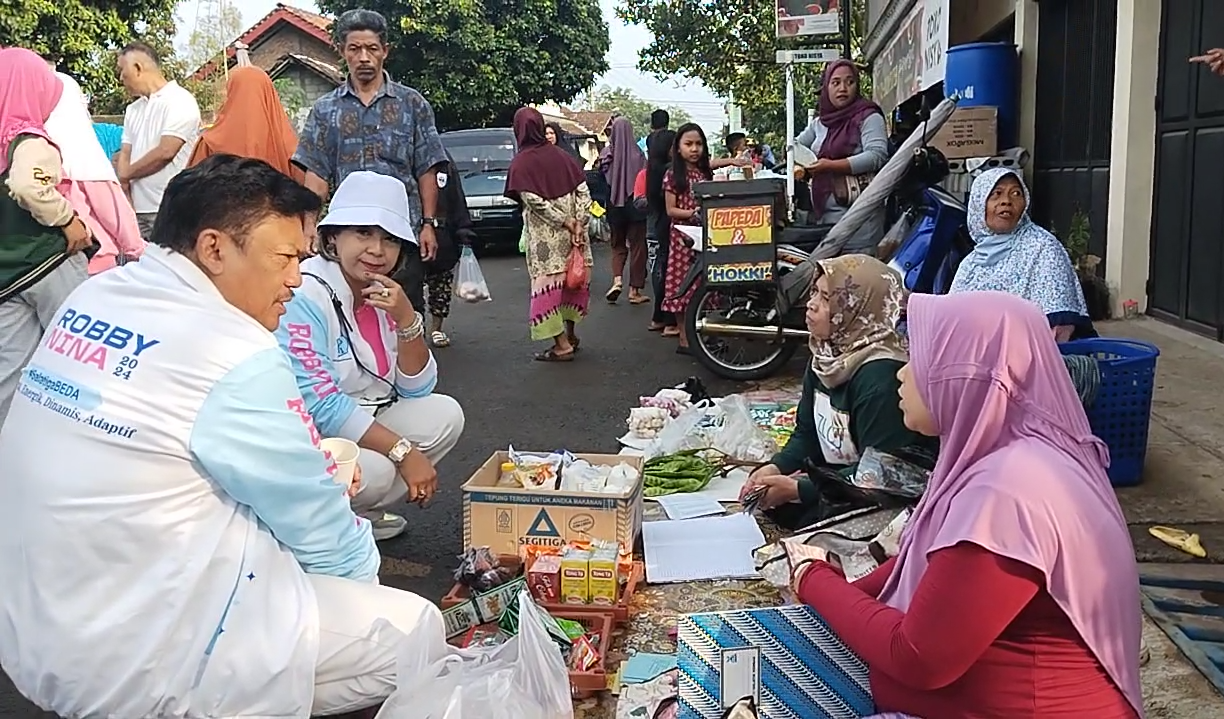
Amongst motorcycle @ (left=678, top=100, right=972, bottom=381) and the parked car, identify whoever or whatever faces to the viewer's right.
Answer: the motorcycle

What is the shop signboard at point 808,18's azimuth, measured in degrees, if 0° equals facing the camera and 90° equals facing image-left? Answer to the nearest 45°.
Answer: approximately 0°

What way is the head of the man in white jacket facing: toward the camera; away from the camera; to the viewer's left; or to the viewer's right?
to the viewer's right

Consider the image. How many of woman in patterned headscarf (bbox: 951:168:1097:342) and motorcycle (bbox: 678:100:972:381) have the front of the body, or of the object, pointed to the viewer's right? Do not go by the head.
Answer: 1

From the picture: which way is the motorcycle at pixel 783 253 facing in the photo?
to the viewer's right

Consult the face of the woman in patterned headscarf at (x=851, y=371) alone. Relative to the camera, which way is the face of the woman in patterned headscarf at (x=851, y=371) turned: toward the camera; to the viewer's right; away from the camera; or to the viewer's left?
to the viewer's left

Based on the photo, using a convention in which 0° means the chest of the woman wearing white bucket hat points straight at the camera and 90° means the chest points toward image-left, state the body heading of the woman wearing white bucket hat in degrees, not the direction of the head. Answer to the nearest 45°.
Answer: approximately 315°

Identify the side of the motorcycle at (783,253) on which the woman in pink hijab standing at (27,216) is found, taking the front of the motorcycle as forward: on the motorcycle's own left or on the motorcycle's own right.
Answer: on the motorcycle's own right

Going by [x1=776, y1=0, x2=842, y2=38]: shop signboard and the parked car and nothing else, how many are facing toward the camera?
2

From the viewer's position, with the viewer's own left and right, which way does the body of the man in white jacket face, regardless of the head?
facing away from the viewer and to the right of the viewer

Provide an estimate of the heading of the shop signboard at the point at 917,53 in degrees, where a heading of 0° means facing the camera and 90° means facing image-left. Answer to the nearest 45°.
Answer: approximately 45°

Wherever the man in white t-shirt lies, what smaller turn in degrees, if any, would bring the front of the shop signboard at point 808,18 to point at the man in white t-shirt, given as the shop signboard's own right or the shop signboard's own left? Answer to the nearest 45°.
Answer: approximately 45° to the shop signboard's own right
